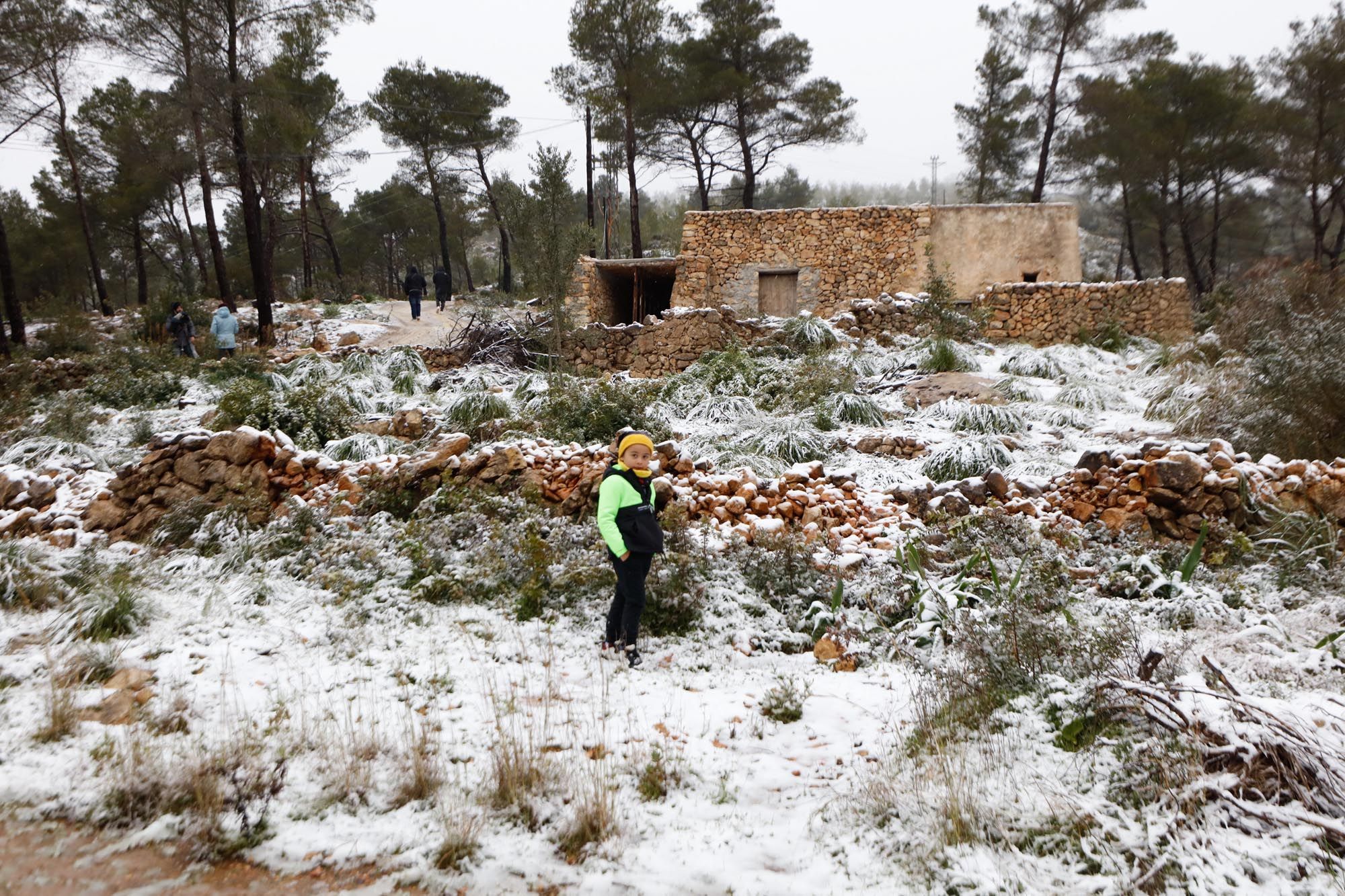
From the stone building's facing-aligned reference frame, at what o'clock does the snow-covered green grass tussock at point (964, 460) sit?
The snow-covered green grass tussock is roughly at 12 o'clock from the stone building.

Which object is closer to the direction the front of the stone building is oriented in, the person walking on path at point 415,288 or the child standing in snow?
the child standing in snow

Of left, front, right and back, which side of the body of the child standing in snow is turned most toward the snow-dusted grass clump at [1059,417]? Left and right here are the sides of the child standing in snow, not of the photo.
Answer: left

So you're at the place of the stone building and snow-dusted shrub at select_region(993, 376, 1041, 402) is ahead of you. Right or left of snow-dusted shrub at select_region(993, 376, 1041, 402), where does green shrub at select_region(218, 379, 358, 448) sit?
right

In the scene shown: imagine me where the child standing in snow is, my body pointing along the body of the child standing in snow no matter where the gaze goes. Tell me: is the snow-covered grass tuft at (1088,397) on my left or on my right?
on my left

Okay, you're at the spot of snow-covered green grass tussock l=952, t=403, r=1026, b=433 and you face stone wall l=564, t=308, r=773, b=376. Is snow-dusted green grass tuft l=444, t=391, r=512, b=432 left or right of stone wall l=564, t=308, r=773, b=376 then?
left

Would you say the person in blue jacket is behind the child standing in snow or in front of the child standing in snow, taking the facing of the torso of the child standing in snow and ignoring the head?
behind

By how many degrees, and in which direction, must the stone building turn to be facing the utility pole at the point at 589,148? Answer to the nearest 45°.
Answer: approximately 135° to its right

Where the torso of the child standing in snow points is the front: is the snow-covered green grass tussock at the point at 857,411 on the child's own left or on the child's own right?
on the child's own left

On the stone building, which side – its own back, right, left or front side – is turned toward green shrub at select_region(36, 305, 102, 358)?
right
